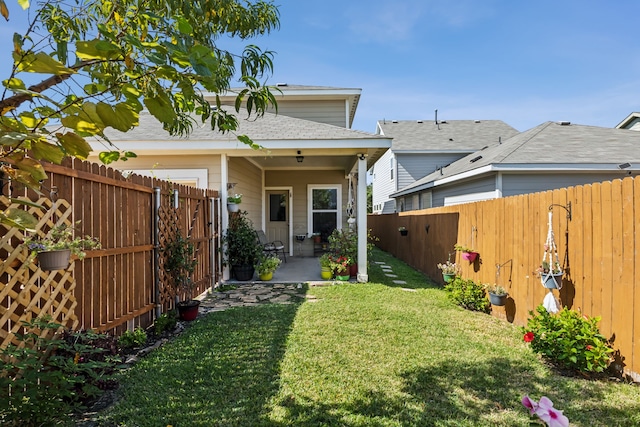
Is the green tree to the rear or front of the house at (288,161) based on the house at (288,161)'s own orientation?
to the front

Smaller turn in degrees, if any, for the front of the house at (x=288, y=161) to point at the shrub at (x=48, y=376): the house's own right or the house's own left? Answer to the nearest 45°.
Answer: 0° — it already faces it

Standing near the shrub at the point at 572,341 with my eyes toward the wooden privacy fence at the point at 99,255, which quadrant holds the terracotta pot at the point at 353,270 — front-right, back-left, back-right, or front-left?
front-right

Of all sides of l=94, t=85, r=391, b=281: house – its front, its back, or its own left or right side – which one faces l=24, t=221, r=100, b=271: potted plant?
front

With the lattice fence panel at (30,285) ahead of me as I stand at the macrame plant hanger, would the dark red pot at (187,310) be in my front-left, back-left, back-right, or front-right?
front-right

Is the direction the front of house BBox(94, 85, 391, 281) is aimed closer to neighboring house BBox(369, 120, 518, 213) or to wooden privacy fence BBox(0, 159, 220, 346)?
the wooden privacy fence

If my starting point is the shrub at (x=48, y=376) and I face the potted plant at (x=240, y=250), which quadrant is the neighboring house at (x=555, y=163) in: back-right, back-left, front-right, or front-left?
front-right

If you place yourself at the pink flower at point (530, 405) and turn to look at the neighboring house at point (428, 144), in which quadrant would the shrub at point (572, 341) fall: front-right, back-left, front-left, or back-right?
front-right

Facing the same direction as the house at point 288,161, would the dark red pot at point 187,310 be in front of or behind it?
in front

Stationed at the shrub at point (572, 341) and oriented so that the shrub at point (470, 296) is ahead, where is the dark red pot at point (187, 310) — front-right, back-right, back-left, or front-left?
front-left

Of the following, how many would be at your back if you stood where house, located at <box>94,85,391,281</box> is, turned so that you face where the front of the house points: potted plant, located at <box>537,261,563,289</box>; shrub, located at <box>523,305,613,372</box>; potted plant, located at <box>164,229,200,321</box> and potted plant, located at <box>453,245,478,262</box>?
0
